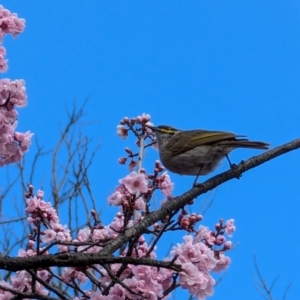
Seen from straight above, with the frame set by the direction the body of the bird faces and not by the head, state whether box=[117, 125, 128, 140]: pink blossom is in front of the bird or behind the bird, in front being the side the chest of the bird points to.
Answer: in front

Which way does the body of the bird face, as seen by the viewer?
to the viewer's left

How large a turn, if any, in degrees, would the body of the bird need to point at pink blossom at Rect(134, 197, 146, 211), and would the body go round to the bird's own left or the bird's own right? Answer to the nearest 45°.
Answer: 0° — it already faces it
